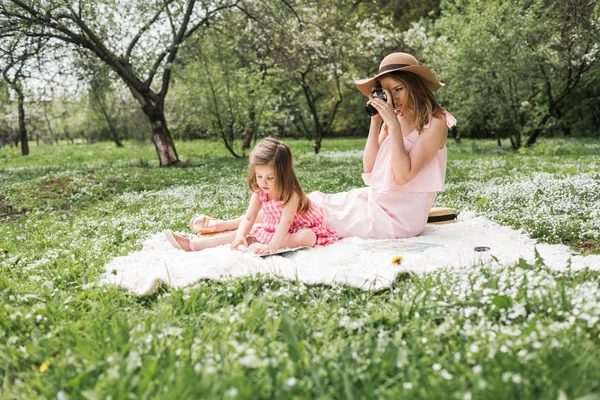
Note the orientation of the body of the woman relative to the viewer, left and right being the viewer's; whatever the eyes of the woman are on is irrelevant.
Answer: facing to the left of the viewer

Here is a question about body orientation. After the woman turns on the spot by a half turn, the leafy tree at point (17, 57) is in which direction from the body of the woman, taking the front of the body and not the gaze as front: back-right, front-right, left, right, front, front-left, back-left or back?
back-left

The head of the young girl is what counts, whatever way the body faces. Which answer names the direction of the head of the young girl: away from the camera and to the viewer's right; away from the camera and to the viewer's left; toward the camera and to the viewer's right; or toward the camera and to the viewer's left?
toward the camera and to the viewer's left

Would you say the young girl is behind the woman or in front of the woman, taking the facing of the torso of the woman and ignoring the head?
in front

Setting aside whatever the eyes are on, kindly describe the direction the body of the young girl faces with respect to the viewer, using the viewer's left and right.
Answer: facing the viewer and to the left of the viewer

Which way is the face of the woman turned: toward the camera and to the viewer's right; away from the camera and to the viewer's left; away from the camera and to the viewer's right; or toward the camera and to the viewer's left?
toward the camera and to the viewer's left

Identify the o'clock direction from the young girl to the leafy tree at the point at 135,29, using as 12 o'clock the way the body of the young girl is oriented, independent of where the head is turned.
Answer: The leafy tree is roughly at 4 o'clock from the young girl.

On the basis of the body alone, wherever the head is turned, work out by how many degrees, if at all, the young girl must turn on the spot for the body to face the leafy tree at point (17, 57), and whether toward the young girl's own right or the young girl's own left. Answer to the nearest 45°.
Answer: approximately 90° to the young girl's own right

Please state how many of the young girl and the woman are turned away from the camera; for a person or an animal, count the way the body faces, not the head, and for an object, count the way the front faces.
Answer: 0
